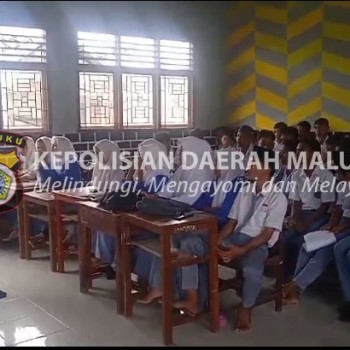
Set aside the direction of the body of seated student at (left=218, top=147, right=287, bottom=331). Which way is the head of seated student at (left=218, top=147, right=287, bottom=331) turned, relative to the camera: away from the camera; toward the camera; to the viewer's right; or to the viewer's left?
to the viewer's left

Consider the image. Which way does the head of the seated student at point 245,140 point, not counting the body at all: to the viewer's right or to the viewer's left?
to the viewer's left

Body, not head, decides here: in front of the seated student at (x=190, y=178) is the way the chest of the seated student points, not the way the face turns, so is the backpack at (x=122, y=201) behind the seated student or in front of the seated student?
in front

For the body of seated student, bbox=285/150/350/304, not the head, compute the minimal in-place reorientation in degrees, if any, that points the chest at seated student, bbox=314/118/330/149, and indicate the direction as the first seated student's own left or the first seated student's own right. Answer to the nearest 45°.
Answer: approximately 135° to the first seated student's own right

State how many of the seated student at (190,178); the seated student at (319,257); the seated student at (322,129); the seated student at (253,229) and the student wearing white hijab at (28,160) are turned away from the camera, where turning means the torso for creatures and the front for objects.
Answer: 0

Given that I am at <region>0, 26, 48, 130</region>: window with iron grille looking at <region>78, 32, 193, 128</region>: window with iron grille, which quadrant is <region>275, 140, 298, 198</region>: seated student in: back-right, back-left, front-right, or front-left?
front-right

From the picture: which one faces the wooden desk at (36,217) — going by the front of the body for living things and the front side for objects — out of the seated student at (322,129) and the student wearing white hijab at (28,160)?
the seated student

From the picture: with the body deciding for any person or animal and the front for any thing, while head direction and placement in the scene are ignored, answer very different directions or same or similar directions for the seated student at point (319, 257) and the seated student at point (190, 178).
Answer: same or similar directions

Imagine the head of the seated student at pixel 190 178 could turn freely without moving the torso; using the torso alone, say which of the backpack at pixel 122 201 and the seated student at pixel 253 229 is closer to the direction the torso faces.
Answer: the backpack

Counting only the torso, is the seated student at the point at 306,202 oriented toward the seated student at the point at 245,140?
no

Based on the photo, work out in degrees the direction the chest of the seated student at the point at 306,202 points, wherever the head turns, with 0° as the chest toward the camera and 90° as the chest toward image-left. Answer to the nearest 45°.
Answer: approximately 45°

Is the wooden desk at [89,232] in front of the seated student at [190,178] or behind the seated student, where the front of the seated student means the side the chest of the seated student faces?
in front

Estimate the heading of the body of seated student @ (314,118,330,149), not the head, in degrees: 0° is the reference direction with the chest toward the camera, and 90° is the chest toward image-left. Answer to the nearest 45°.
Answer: approximately 45°

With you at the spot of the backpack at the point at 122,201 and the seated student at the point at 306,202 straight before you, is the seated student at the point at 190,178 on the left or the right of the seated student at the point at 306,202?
left

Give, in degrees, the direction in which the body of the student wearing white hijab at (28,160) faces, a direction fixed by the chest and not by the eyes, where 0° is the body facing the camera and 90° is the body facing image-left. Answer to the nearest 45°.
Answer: approximately 90°
